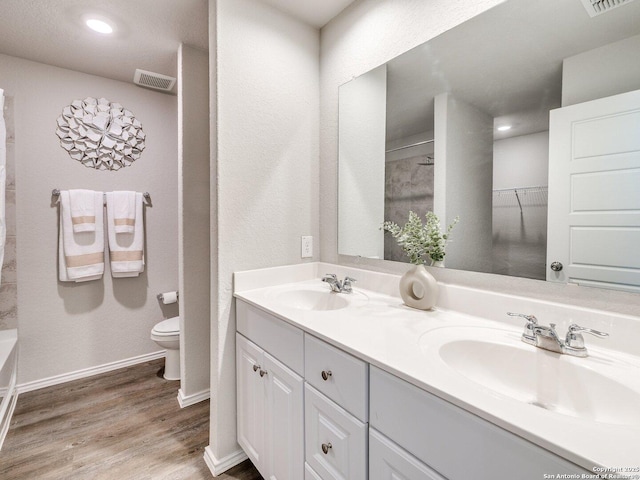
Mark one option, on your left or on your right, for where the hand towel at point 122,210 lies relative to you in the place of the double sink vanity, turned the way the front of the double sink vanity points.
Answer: on your right

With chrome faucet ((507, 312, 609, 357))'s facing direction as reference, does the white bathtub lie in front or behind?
in front

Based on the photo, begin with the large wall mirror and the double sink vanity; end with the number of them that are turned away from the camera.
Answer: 0

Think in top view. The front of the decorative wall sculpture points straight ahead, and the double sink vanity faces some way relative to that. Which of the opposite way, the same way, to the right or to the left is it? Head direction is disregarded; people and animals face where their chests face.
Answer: to the right

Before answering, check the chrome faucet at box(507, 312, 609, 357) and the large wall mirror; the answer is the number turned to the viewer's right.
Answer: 0

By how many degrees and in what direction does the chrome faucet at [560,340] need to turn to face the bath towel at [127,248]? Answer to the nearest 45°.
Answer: approximately 45° to its right

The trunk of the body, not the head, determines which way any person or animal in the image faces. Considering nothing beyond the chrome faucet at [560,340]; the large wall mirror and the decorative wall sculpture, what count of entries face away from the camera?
0

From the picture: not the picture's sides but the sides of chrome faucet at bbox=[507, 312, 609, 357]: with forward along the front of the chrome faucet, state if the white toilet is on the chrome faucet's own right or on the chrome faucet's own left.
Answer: on the chrome faucet's own right

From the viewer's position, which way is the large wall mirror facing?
facing the viewer and to the left of the viewer

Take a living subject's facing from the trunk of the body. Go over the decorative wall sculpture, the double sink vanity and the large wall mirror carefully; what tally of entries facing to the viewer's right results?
0

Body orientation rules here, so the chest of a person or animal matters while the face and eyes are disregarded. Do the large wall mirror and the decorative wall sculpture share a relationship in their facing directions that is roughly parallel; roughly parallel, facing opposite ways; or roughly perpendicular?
roughly perpendicular

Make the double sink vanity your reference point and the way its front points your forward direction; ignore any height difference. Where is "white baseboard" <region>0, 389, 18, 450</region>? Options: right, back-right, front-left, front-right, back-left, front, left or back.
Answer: front-right

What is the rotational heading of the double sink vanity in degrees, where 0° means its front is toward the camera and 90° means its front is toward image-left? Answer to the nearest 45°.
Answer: approximately 45°

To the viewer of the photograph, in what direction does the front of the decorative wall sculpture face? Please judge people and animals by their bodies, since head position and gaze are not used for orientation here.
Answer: facing the viewer

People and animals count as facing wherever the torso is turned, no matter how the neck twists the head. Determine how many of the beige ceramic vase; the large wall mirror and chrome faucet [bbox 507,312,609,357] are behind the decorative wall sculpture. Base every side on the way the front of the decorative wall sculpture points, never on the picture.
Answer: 0

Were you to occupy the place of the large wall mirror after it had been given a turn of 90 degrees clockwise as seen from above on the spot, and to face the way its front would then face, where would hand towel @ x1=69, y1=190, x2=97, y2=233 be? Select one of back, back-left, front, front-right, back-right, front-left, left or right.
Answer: front-left
